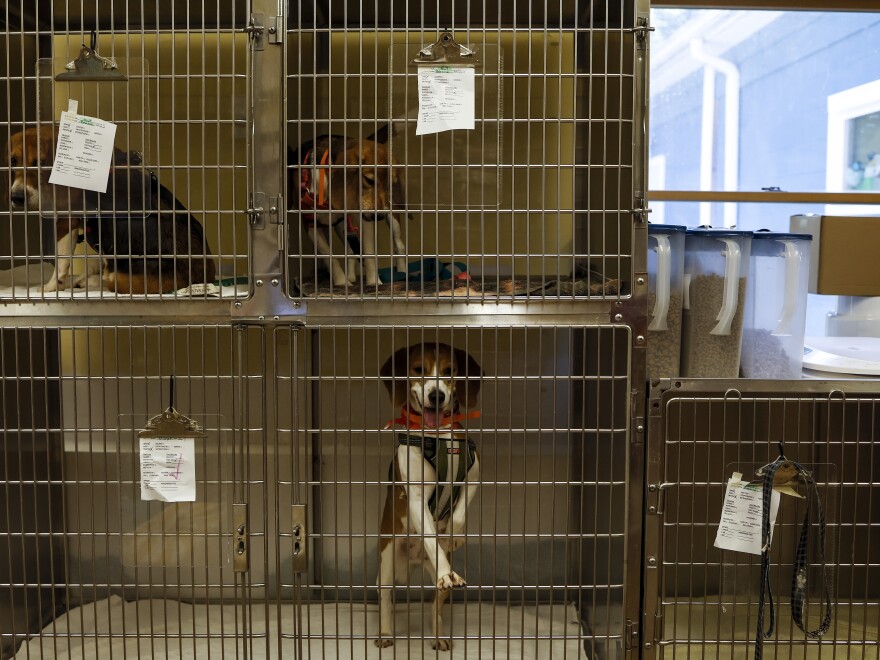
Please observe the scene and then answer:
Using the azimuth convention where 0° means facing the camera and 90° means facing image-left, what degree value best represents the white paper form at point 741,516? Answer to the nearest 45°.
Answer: approximately 0°

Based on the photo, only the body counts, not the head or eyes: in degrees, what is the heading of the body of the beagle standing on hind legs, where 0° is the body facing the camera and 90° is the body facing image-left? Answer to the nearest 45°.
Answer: approximately 0°

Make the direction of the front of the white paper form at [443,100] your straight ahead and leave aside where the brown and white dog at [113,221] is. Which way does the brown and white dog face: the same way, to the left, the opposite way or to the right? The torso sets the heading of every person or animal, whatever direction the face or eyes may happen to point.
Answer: to the right

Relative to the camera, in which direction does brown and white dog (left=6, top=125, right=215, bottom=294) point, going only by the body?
to the viewer's left

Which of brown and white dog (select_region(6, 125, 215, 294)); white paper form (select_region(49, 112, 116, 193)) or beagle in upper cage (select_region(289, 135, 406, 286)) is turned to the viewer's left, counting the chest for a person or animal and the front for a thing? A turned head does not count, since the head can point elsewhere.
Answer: the brown and white dog
